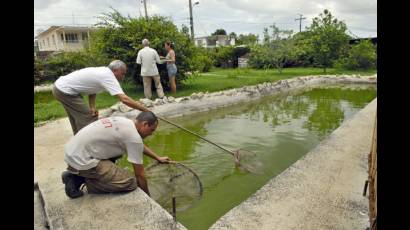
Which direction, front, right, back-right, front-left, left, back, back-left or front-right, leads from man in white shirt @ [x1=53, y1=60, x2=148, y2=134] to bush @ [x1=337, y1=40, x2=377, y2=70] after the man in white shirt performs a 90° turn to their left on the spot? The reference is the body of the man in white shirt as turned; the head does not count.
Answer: front-right

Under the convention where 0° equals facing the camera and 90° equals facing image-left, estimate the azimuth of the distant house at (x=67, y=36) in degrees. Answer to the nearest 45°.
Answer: approximately 315°

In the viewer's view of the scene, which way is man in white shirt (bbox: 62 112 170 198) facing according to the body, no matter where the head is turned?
to the viewer's right

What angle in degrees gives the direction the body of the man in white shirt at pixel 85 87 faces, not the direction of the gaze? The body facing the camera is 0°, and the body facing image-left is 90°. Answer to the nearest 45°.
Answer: approximately 270°

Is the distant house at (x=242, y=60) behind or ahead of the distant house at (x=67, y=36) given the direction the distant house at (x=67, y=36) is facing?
ahead

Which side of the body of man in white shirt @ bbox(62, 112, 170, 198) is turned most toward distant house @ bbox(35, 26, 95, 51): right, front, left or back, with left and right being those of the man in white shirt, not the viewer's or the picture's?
left

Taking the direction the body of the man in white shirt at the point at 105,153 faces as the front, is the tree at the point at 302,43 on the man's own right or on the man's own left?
on the man's own left

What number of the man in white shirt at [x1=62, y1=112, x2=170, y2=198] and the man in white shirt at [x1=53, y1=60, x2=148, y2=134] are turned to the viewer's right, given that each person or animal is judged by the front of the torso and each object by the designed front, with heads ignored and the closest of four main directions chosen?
2

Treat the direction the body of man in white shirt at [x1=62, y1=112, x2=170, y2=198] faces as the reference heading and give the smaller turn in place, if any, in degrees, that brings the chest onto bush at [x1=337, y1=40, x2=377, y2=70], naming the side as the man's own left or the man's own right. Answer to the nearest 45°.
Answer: approximately 45° to the man's own left
